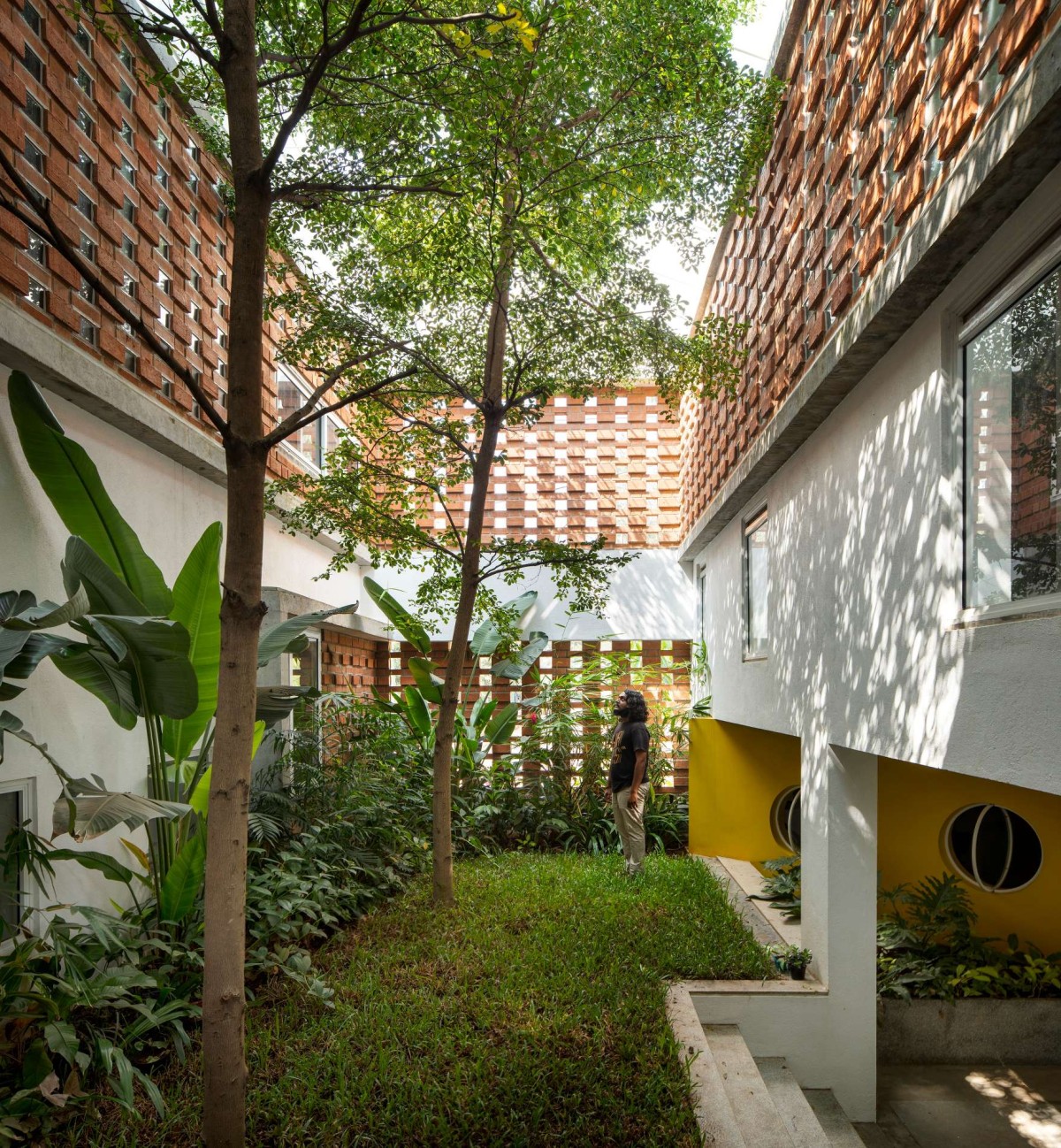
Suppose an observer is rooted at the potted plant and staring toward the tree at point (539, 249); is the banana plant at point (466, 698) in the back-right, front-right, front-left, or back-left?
front-right

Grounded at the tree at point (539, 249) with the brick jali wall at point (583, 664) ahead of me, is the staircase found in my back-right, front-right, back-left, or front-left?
back-right

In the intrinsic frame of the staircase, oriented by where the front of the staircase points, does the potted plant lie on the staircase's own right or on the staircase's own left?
on the staircase's own left

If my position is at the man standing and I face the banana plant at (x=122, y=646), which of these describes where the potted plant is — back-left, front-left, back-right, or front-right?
front-left
